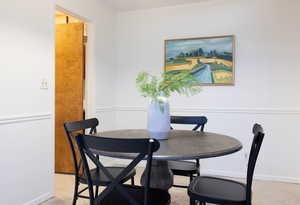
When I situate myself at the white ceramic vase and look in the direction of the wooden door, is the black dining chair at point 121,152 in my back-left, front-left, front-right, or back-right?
back-left

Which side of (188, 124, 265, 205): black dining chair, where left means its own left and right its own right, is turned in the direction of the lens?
left

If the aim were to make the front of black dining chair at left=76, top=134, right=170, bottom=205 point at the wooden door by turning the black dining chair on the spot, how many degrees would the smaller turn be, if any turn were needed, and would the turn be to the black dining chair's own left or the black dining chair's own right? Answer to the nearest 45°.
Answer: approximately 45° to the black dining chair's own left

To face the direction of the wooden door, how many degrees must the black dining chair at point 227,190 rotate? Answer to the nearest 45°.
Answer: approximately 45° to its right

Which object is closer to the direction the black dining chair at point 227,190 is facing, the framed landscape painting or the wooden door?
the wooden door

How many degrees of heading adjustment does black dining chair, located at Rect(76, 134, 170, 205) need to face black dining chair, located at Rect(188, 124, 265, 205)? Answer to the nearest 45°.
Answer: approximately 45° to its right

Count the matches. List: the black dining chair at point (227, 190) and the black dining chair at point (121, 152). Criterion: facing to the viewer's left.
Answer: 1

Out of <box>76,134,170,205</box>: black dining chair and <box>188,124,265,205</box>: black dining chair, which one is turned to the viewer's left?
<box>188,124,265,205</box>: black dining chair

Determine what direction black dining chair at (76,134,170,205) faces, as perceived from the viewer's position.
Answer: facing away from the viewer and to the right of the viewer
